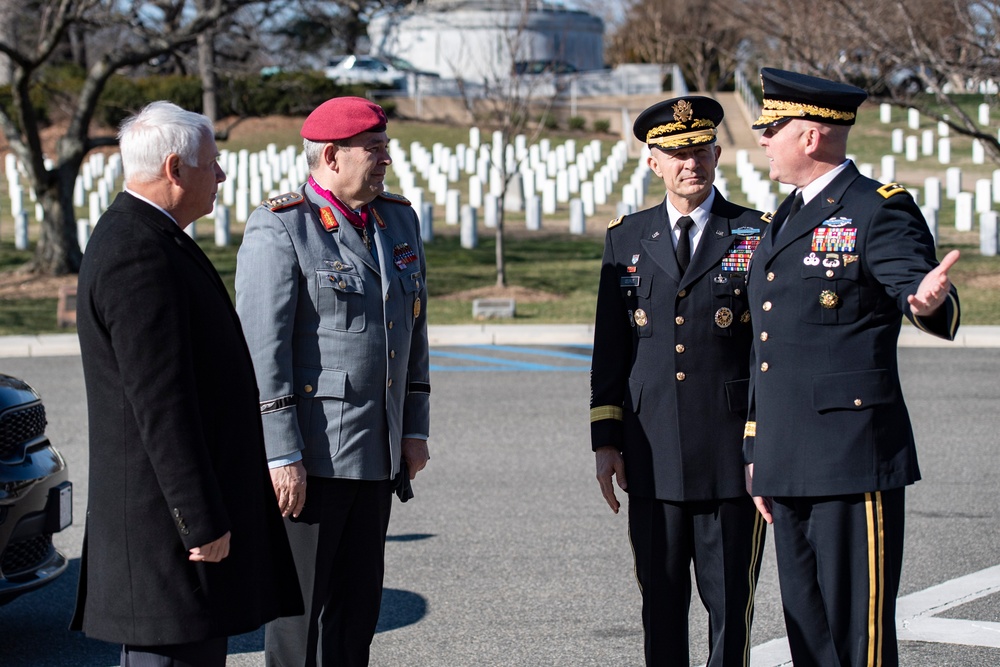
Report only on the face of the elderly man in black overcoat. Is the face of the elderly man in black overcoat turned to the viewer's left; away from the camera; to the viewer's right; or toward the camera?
to the viewer's right

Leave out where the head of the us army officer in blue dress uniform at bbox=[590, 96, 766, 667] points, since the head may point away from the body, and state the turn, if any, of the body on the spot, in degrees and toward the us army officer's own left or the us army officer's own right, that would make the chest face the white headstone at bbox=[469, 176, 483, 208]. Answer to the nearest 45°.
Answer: approximately 180°

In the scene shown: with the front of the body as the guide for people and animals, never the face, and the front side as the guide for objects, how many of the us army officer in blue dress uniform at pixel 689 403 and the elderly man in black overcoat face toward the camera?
1

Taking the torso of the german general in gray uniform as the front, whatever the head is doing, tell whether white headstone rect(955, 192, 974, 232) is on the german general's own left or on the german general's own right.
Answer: on the german general's own left

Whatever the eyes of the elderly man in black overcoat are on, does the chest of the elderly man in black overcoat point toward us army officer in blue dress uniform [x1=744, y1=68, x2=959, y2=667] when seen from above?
yes

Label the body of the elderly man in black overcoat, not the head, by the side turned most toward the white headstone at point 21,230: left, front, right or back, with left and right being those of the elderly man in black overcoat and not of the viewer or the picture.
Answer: left

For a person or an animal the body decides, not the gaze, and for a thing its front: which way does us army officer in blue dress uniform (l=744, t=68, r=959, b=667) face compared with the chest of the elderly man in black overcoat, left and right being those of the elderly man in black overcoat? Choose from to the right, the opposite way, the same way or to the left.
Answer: the opposite way

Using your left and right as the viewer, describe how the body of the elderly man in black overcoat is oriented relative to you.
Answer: facing to the right of the viewer

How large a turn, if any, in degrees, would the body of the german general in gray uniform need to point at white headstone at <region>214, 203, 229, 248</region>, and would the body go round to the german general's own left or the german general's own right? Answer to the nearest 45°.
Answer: approximately 135° to the german general's own left

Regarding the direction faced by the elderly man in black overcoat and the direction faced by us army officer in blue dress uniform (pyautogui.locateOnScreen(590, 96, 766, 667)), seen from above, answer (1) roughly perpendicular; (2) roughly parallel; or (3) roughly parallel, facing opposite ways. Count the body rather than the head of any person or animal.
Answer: roughly perpendicular

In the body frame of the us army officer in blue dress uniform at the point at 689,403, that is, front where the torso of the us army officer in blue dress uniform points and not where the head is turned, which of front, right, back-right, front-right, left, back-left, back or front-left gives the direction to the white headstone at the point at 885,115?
back

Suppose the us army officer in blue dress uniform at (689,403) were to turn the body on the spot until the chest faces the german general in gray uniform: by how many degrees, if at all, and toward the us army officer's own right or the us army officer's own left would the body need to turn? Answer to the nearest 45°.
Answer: approximately 90° to the us army officer's own right

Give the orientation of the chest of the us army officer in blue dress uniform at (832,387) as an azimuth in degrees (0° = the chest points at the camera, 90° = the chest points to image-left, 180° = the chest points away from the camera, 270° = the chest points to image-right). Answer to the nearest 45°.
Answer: approximately 45°

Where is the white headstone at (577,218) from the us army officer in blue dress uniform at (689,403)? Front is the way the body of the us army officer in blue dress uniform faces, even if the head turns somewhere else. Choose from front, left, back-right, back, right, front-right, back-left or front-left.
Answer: back
